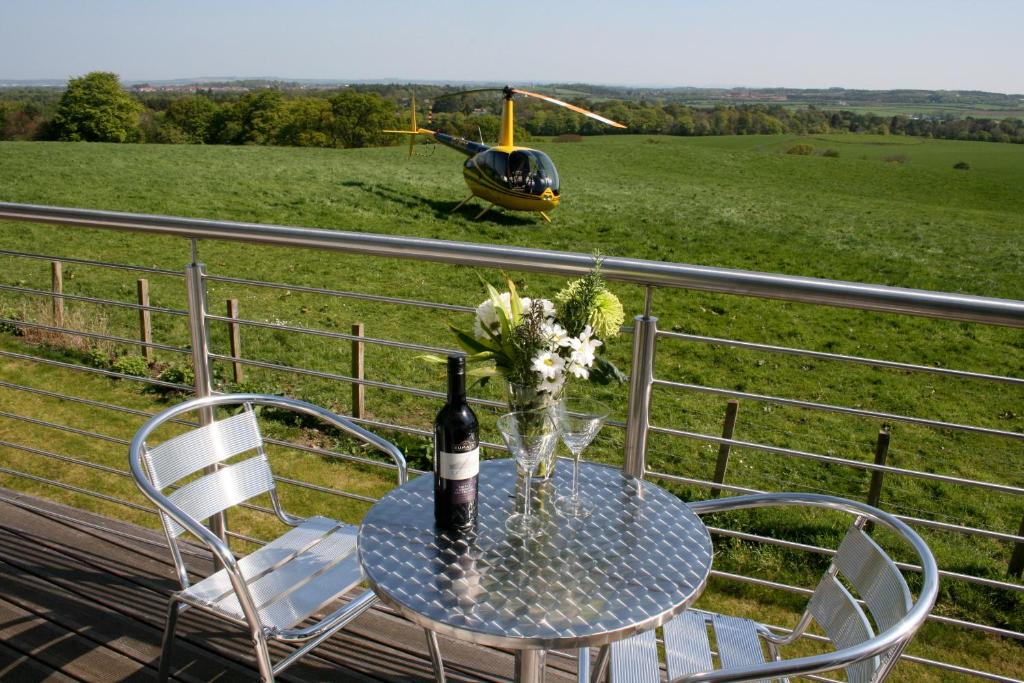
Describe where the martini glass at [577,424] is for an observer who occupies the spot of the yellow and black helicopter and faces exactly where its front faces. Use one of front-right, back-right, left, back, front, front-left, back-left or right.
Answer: front-right

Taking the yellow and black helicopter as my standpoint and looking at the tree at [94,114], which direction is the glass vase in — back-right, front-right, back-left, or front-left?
back-left

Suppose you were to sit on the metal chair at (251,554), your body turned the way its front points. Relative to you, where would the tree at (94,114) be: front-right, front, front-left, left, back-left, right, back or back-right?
back-left

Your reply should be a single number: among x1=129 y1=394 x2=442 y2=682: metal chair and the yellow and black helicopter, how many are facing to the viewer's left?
0

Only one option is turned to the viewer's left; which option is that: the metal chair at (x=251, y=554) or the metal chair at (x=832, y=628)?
the metal chair at (x=832, y=628)

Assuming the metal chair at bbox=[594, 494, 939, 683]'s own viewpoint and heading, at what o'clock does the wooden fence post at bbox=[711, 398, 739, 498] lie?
The wooden fence post is roughly at 3 o'clock from the metal chair.

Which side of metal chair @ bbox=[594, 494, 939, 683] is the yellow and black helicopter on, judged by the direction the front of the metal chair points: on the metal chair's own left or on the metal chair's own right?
on the metal chair's own right

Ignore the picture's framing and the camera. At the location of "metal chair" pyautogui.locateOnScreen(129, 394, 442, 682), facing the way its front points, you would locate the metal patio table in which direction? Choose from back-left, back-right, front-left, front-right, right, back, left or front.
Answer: front

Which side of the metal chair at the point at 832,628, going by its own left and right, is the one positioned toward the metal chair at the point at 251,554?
front

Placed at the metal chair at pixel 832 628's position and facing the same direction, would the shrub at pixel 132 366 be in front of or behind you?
in front

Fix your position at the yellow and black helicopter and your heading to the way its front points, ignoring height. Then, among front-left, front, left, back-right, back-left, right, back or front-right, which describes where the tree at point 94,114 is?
back

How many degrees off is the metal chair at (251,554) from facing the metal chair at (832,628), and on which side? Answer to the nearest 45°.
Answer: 0° — it already faces it

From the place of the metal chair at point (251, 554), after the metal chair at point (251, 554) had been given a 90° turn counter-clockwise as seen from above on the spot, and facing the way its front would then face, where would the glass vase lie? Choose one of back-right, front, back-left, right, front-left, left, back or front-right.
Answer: right

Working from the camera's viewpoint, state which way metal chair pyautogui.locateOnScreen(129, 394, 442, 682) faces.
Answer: facing the viewer and to the right of the viewer

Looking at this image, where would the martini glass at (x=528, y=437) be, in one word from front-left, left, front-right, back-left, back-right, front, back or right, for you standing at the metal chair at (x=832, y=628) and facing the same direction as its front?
front

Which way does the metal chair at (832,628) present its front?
to the viewer's left

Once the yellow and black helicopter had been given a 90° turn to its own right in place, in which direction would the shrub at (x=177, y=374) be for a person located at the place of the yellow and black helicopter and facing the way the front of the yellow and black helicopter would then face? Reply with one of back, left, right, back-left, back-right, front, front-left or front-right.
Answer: front-left

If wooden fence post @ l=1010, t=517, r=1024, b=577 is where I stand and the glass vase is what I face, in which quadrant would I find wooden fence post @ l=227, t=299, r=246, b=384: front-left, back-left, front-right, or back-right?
front-right

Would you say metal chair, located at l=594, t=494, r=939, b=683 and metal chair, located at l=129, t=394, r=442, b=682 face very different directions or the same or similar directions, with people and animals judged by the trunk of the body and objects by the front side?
very different directions
